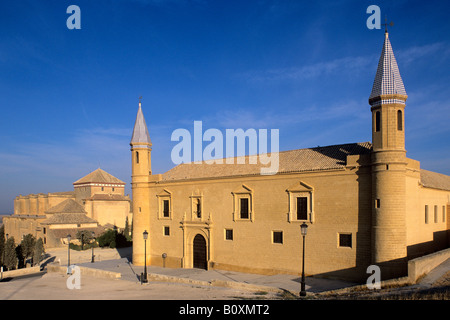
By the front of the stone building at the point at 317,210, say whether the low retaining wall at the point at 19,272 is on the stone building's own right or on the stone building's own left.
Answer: on the stone building's own right

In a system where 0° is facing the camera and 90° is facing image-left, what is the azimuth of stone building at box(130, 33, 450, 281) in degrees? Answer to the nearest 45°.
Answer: approximately 45°

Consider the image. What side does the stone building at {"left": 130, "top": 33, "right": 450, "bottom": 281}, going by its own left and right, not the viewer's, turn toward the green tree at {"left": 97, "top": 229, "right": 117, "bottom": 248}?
right

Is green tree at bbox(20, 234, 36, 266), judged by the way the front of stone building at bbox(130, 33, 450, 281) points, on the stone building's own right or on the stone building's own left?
on the stone building's own right

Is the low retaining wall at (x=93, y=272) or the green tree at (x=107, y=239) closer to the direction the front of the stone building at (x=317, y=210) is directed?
the low retaining wall
